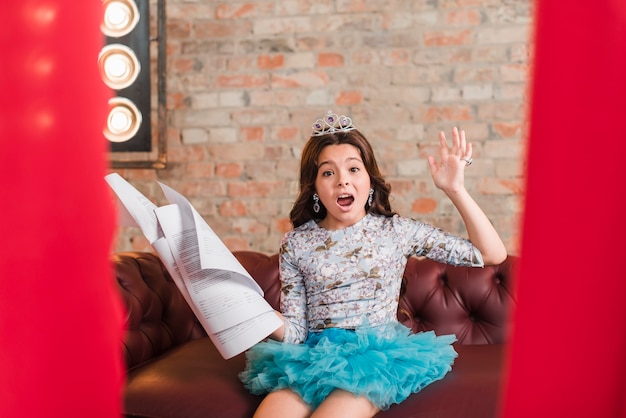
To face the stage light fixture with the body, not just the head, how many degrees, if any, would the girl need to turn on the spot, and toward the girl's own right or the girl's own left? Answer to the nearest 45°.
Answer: approximately 135° to the girl's own right

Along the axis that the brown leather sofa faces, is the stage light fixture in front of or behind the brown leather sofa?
behind

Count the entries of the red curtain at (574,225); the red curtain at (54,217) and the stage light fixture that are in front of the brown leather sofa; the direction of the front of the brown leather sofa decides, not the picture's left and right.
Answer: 2

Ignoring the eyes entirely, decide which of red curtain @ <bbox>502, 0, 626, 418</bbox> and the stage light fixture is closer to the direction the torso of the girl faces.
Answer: the red curtain

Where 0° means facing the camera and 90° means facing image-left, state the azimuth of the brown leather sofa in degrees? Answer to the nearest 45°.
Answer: approximately 0°

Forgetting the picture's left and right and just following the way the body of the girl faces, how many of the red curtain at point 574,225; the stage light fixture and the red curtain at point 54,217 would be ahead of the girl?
2

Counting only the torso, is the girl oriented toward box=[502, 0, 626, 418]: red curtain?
yes

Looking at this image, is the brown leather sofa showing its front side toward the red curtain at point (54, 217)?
yes

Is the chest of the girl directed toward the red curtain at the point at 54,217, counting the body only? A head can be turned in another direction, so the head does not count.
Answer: yes

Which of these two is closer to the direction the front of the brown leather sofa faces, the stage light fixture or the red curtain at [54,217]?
the red curtain
